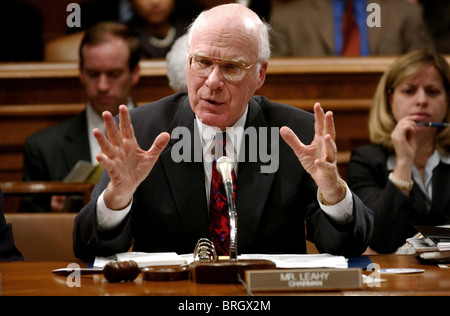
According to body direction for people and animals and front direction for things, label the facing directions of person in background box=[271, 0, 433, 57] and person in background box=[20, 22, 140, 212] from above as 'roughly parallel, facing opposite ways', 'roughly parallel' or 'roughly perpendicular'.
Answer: roughly parallel

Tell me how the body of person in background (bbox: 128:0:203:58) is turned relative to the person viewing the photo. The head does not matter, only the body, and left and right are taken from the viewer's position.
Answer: facing the viewer

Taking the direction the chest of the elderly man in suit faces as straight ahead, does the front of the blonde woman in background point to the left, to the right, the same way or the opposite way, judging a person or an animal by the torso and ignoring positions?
the same way

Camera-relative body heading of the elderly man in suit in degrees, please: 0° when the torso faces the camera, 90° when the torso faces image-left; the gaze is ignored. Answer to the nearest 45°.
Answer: approximately 0°

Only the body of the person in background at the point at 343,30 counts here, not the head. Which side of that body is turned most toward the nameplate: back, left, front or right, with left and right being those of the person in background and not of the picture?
front

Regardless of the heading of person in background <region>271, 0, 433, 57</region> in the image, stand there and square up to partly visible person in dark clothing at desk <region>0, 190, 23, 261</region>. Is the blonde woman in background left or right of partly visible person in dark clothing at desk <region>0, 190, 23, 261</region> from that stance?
left

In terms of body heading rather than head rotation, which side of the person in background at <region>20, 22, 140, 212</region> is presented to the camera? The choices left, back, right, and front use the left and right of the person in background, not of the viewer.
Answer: front

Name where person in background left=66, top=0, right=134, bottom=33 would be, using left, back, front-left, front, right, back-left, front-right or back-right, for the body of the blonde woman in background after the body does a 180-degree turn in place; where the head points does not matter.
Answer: front-left

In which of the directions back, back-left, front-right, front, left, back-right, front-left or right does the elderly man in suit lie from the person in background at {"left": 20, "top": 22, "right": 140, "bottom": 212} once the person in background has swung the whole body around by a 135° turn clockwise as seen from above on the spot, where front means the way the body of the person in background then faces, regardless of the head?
back-left

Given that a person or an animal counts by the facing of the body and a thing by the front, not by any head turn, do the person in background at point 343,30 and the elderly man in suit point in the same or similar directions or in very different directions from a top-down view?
same or similar directions

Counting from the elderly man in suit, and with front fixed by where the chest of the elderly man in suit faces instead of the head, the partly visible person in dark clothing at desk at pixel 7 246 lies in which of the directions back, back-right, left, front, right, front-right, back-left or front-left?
right

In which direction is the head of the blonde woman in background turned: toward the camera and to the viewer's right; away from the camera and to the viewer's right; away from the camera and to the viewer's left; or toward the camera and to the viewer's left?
toward the camera and to the viewer's left

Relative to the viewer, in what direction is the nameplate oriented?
toward the camera

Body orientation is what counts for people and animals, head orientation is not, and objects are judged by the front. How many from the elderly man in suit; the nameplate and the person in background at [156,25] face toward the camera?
3

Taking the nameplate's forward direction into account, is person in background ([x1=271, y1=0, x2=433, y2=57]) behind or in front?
behind
